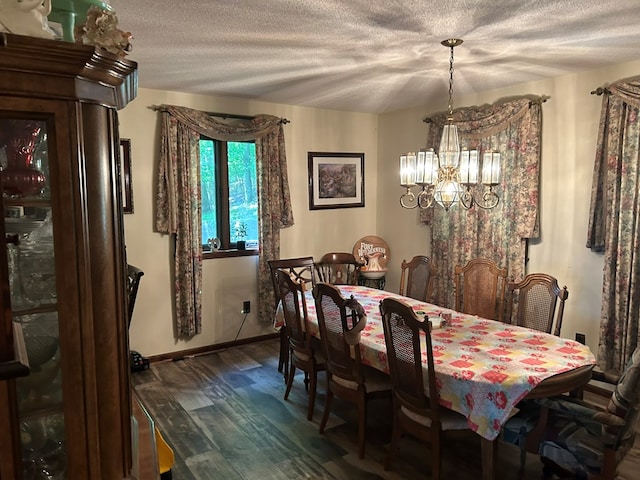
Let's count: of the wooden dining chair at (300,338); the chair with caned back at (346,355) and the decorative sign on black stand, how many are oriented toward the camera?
1

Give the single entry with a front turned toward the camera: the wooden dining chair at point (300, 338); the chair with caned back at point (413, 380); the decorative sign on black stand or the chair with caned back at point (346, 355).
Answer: the decorative sign on black stand

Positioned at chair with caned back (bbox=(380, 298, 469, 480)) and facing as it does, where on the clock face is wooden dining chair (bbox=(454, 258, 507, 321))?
The wooden dining chair is roughly at 11 o'clock from the chair with caned back.

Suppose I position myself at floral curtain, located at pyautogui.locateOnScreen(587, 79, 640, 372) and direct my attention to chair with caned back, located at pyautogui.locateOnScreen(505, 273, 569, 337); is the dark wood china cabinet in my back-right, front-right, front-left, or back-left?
front-left

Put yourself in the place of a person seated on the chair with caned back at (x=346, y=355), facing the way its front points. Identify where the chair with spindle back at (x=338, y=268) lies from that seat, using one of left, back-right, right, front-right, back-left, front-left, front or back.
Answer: front-left

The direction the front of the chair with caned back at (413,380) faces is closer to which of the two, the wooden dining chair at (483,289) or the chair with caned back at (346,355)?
the wooden dining chair

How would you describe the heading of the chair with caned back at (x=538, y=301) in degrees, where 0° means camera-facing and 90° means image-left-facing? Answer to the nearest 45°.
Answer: approximately 45°

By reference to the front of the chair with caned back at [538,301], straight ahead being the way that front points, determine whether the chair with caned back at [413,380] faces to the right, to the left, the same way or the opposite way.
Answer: the opposite way

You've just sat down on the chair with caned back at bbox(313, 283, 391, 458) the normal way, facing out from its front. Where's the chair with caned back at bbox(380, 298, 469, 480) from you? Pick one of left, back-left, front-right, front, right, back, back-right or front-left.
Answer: right

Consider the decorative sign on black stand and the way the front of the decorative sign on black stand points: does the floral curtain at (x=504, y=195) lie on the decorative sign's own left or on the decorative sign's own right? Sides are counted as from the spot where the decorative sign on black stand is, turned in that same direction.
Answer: on the decorative sign's own left

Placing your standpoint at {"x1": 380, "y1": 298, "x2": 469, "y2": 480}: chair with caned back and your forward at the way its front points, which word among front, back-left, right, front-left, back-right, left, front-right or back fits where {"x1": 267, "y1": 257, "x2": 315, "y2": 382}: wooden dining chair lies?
left

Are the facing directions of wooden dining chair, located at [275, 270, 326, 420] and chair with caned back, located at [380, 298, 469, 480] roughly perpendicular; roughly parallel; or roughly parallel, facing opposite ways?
roughly parallel

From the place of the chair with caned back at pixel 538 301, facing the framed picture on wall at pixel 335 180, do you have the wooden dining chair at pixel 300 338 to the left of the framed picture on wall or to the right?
left

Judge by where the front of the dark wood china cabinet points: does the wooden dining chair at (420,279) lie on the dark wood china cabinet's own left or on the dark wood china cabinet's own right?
on the dark wood china cabinet's own left

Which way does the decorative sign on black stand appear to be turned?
toward the camera

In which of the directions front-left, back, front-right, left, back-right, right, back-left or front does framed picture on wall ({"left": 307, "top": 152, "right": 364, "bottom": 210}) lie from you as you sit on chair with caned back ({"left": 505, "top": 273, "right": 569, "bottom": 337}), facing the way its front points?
right

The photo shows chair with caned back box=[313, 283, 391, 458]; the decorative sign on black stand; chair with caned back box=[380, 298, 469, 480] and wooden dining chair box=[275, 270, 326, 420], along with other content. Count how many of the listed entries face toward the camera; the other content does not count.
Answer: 1

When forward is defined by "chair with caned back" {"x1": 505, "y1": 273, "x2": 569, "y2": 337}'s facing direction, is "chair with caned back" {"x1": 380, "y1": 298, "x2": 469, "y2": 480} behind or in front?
in front

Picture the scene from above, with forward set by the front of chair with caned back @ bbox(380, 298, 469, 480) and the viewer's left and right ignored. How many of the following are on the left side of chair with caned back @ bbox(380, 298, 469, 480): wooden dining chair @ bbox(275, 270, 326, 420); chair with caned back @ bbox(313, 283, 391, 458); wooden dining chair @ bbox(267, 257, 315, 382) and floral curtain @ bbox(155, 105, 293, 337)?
4

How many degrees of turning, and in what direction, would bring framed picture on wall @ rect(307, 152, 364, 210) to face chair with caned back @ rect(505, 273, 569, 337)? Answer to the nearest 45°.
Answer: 0° — it already faces it

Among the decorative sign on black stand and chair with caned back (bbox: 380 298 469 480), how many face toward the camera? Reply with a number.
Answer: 1

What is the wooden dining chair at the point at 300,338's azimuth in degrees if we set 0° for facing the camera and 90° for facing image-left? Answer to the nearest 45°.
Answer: approximately 225°

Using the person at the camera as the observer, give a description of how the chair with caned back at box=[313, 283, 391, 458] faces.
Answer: facing away from the viewer and to the right of the viewer
